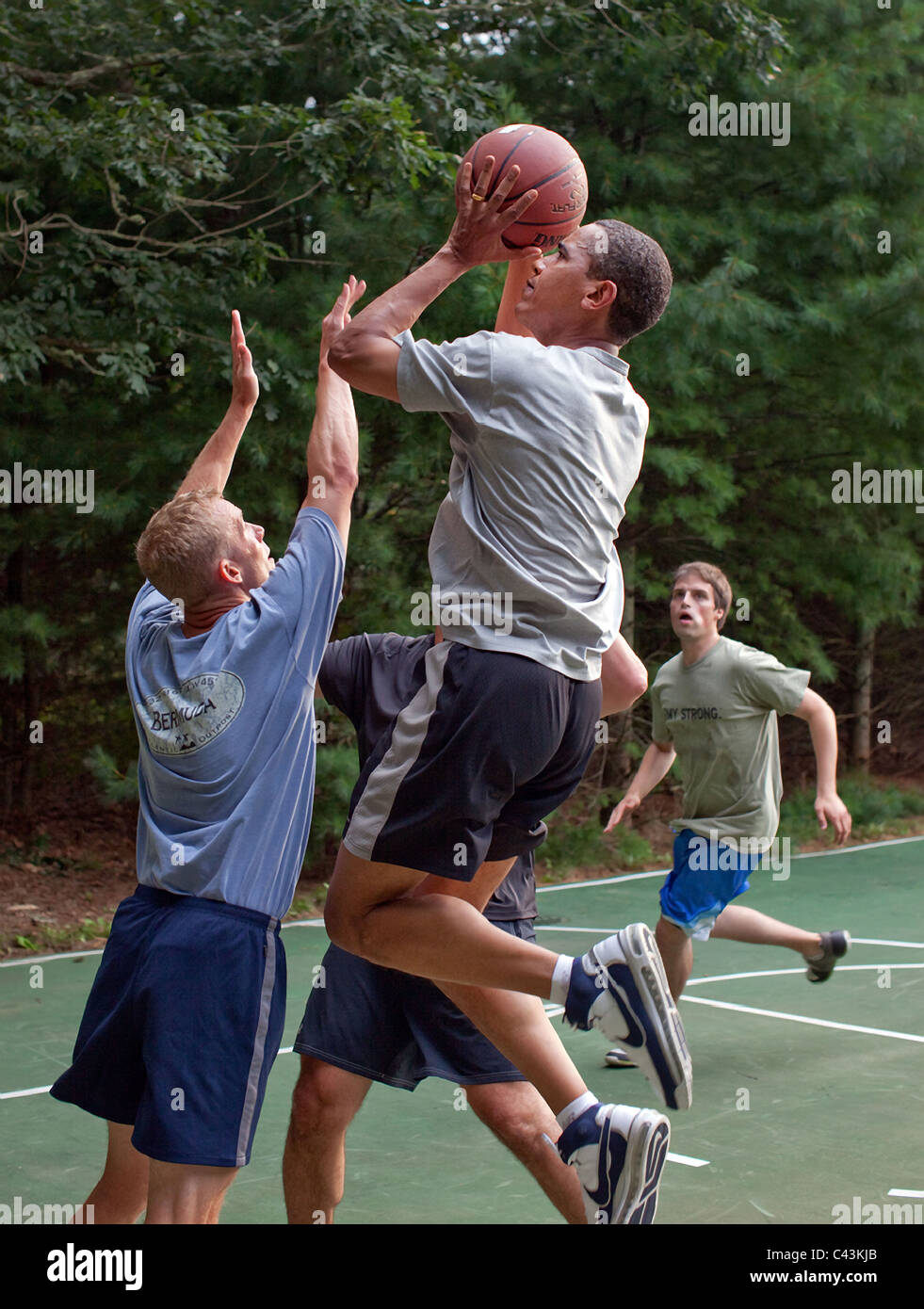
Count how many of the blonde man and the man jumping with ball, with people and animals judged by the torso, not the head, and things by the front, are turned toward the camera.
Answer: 0

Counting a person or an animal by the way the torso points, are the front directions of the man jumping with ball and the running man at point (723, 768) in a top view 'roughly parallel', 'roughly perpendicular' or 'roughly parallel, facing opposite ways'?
roughly perpendicular

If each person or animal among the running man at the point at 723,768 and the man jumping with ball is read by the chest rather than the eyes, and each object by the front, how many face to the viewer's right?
0

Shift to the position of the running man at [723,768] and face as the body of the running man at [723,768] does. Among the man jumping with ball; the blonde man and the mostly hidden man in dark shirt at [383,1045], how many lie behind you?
0

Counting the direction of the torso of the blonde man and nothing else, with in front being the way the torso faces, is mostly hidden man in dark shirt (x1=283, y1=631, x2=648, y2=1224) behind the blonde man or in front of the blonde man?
in front

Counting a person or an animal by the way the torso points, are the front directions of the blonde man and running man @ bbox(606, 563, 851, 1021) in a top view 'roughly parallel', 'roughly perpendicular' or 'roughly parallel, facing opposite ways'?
roughly parallel, facing opposite ways

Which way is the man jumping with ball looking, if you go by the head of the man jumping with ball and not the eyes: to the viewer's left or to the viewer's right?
to the viewer's left

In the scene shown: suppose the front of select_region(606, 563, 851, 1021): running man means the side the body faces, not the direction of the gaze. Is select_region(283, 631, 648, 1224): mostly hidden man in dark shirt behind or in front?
in front

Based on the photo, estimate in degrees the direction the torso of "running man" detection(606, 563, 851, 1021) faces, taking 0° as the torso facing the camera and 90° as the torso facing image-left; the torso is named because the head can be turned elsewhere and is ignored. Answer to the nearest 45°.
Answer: approximately 45°

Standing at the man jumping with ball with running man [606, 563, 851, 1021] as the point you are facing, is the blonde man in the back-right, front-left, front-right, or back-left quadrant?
back-left

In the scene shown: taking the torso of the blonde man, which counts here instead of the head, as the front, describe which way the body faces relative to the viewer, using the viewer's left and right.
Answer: facing away from the viewer and to the right of the viewer
